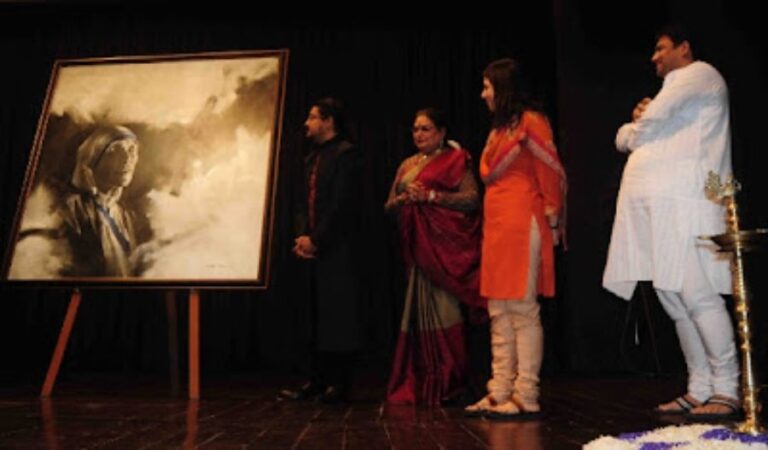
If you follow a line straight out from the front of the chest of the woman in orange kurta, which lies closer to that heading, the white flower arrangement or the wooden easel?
the wooden easel

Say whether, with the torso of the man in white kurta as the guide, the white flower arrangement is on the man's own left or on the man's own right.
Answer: on the man's own left

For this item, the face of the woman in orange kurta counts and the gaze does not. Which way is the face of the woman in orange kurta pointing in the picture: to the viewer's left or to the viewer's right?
to the viewer's left

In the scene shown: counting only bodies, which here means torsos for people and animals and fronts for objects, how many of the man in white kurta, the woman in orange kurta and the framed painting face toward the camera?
1

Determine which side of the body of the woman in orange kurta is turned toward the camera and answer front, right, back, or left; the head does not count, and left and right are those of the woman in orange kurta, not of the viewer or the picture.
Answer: left

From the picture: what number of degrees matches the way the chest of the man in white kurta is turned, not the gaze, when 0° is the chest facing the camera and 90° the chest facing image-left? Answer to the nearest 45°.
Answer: approximately 90°

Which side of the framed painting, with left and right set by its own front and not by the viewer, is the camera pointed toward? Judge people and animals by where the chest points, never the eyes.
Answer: front

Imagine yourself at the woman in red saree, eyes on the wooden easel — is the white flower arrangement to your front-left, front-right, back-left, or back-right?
back-left

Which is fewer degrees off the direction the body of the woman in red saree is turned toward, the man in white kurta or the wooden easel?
the wooden easel

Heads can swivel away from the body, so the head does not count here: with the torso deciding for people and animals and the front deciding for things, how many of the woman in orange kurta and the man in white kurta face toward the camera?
0

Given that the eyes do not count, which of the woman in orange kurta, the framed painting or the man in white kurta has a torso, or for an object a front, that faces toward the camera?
the framed painting

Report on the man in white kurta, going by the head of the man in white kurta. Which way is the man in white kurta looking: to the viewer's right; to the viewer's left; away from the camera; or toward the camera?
to the viewer's left

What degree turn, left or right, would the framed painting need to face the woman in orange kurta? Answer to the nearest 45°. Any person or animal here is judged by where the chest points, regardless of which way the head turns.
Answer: approximately 45° to its left
